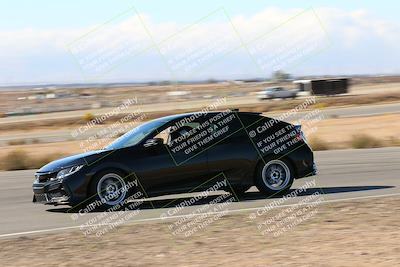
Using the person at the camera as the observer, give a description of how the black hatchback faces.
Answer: facing the viewer and to the left of the viewer
